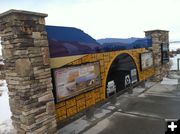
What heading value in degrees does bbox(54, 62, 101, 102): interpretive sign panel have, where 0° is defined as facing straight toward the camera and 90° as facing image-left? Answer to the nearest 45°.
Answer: approximately 315°

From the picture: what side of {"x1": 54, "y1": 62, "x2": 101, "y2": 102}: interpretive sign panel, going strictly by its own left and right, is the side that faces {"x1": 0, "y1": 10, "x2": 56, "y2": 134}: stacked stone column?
right

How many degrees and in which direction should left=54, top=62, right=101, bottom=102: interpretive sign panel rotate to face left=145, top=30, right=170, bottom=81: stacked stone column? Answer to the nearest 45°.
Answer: approximately 90° to its left
